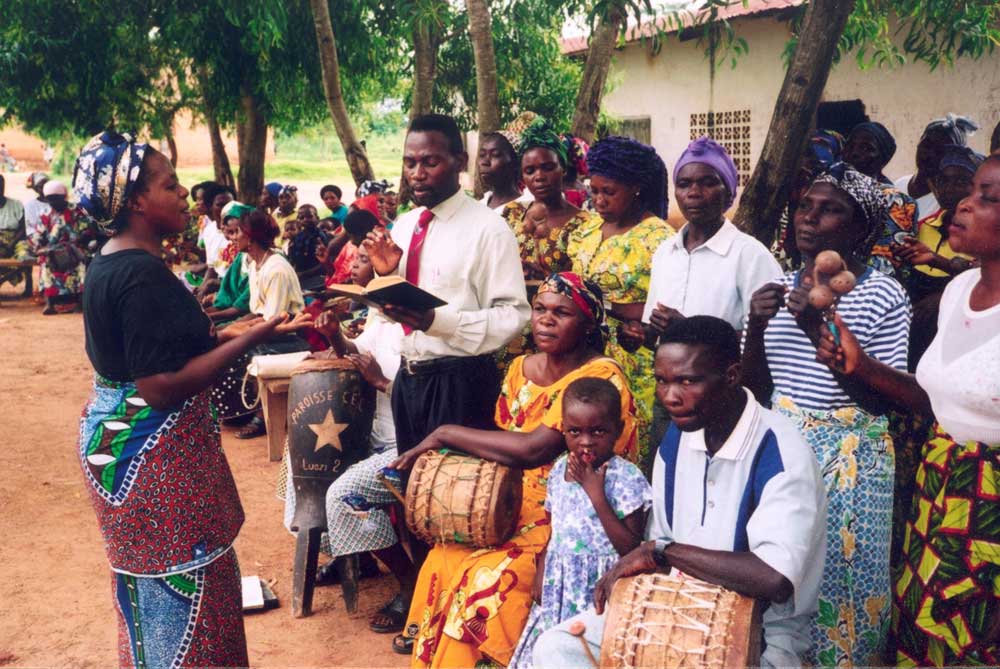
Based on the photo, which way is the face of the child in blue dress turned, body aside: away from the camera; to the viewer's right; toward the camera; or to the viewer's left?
toward the camera

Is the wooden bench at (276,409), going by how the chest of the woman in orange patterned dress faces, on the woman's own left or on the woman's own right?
on the woman's own right

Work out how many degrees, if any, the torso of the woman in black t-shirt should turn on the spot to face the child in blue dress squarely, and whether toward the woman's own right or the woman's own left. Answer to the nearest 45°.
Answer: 0° — they already face them

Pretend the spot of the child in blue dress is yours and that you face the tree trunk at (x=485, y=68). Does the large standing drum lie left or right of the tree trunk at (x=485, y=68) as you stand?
left

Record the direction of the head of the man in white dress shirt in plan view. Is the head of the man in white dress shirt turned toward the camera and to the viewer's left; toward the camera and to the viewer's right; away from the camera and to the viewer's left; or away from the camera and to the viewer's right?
toward the camera and to the viewer's left

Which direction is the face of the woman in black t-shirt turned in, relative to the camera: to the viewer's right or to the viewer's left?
to the viewer's right

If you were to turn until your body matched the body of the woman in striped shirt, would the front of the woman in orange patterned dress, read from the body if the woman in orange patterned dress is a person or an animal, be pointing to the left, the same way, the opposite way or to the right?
the same way

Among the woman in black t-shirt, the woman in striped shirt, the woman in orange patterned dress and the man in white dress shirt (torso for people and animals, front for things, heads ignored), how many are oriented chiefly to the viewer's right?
1

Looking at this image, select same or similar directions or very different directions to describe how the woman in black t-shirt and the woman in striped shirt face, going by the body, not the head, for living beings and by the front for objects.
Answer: very different directions

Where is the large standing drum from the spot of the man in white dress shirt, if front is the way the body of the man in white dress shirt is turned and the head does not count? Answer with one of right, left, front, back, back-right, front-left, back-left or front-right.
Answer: right

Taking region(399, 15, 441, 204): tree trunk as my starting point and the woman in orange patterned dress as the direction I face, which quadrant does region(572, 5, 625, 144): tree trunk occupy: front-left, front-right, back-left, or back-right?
front-left

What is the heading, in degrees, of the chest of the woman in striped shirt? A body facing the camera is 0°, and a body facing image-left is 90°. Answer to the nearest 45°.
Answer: approximately 45°

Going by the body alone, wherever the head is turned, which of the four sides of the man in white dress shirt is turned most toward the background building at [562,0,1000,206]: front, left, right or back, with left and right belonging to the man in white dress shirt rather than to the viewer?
back

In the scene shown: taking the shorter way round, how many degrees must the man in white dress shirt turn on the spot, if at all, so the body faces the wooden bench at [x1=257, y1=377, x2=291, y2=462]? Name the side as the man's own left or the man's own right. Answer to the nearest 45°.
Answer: approximately 90° to the man's own right

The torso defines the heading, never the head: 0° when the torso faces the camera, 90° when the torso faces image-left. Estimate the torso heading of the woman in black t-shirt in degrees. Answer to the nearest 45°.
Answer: approximately 270°

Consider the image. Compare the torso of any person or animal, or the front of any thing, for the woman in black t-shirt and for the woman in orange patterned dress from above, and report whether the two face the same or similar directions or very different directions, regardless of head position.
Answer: very different directions

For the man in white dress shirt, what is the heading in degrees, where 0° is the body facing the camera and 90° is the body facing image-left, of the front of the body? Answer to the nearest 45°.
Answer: approximately 45°

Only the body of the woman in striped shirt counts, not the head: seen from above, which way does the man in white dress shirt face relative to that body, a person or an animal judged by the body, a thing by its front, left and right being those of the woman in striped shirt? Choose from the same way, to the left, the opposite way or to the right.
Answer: the same way
